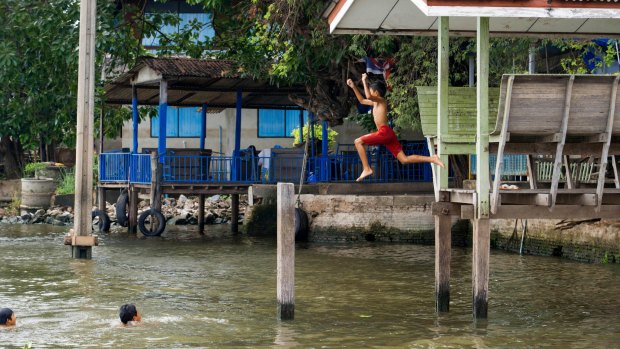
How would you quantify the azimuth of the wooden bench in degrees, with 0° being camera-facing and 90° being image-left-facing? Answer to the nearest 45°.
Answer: approximately 180°

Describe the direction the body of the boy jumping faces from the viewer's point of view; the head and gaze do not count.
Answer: to the viewer's left

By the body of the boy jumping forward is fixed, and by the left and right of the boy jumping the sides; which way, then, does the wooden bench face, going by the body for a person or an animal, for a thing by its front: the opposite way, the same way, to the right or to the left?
to the right

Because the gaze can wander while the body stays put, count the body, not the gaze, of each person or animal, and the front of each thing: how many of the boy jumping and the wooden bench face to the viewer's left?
1

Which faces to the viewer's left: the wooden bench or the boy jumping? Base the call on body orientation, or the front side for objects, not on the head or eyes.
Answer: the boy jumping
